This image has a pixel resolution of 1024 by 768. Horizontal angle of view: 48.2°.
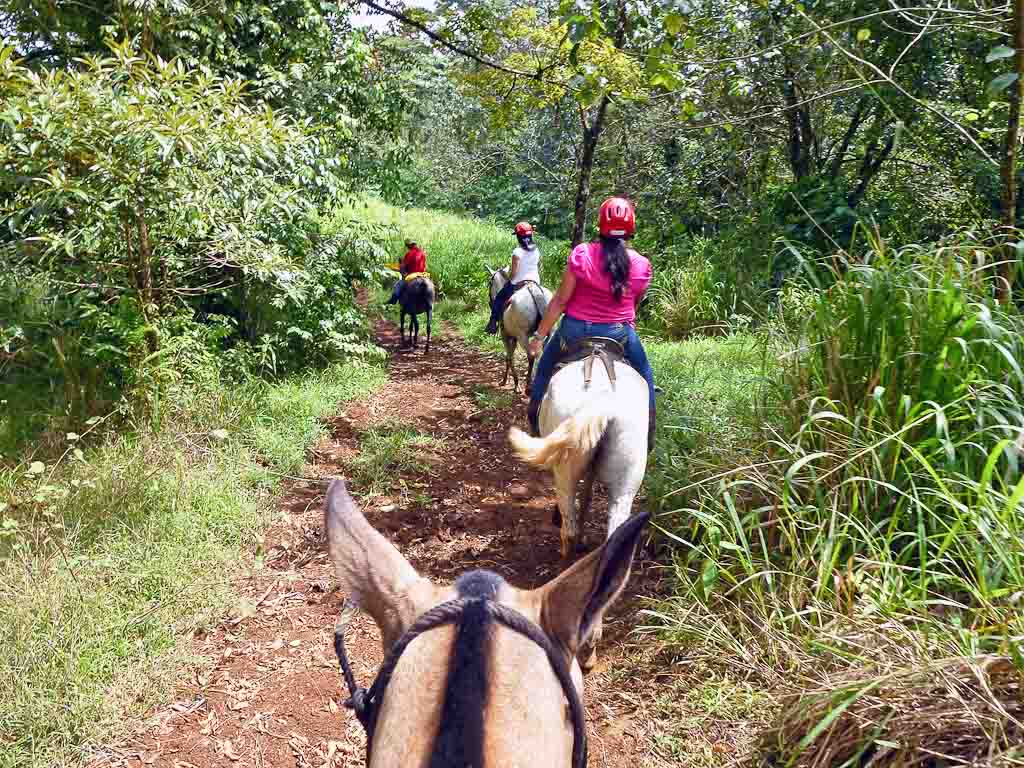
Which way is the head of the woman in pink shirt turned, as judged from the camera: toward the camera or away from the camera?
away from the camera

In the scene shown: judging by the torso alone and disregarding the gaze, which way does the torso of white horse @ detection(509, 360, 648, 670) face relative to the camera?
away from the camera

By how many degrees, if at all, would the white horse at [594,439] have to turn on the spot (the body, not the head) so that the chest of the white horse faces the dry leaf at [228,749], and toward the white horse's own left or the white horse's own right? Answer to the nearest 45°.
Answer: approximately 135° to the white horse's own left

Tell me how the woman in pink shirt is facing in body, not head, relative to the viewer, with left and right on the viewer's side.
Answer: facing away from the viewer

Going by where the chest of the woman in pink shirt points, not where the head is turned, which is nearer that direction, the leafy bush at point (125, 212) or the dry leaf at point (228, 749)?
the leafy bush

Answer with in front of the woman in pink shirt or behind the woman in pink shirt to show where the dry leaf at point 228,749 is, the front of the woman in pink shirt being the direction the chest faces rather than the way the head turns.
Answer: behind

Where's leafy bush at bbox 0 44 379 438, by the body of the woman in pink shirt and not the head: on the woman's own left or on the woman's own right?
on the woman's own left

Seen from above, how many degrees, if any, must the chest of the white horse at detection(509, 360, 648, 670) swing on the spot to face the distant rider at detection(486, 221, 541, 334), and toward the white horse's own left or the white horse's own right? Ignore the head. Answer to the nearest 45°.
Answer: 0° — it already faces them

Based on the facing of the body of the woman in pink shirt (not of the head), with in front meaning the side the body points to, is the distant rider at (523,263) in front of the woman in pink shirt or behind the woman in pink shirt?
in front

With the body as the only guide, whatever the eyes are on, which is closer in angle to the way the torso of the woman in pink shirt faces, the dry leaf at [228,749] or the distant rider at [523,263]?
the distant rider
